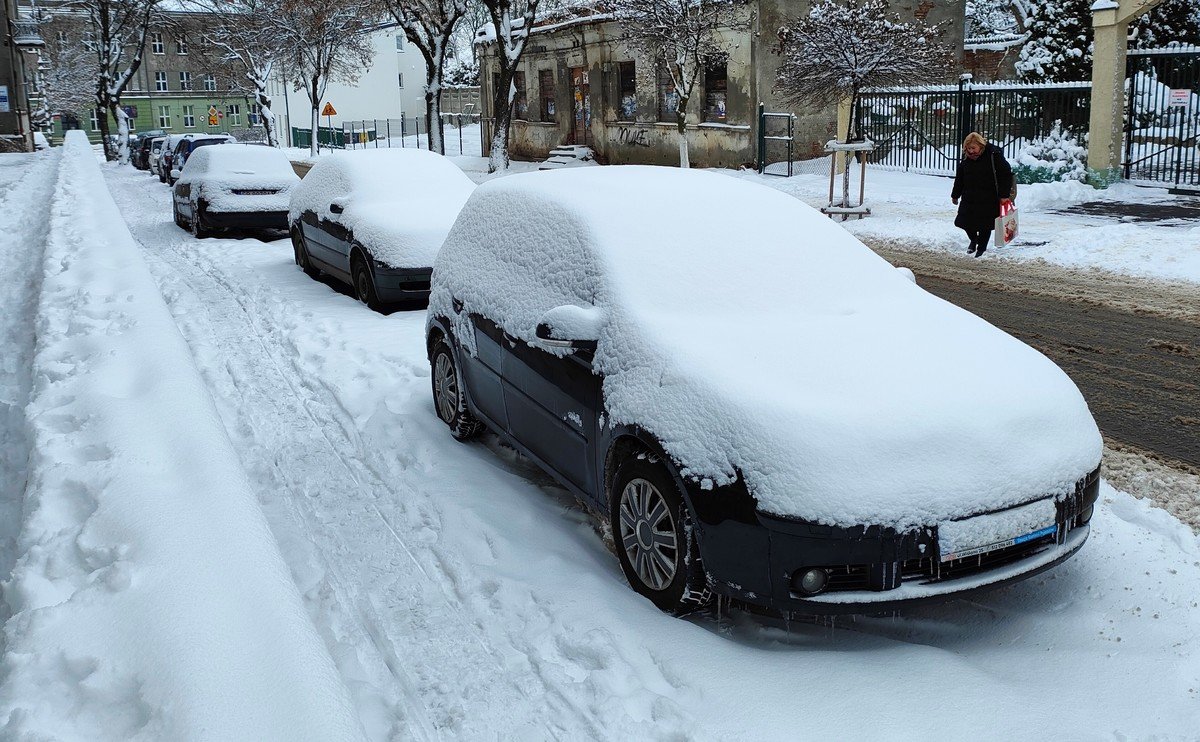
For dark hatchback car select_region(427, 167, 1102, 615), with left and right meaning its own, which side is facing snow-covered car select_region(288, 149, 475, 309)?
back

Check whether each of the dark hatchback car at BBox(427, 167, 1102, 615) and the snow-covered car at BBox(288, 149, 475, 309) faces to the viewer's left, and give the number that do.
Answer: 0

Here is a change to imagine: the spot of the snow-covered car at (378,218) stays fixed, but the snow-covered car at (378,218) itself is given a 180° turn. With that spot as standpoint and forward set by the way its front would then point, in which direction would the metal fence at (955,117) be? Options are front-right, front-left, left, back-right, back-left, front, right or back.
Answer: right

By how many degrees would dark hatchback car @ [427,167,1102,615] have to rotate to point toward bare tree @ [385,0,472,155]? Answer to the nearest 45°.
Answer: approximately 135° to its left

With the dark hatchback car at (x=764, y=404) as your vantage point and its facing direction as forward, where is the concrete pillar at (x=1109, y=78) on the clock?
The concrete pillar is roughly at 8 o'clock from the dark hatchback car.

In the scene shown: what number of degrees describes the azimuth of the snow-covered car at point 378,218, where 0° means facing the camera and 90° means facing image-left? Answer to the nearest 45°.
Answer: approximately 315°

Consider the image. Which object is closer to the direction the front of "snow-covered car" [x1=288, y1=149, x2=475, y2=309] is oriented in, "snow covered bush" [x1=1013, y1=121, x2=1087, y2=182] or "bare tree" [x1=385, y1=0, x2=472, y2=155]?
the snow covered bush

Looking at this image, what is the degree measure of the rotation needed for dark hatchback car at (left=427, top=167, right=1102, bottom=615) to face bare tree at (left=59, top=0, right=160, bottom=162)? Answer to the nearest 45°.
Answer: approximately 180°

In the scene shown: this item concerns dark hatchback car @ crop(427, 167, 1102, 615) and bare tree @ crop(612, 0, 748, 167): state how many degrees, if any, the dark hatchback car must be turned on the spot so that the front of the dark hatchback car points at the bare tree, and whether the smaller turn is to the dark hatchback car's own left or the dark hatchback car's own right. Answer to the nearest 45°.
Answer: approximately 135° to the dark hatchback car's own left

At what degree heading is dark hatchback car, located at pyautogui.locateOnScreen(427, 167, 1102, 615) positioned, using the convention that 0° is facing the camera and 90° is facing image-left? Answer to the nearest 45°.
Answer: approximately 315°

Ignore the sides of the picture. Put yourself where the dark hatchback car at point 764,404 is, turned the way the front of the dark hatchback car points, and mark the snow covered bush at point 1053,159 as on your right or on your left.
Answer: on your left

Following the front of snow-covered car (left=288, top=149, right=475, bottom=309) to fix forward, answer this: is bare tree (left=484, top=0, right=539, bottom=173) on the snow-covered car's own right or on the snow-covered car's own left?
on the snow-covered car's own left

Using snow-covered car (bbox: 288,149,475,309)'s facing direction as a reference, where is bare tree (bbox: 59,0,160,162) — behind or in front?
behind

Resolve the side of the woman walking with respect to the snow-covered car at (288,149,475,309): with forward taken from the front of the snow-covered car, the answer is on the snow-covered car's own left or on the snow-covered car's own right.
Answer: on the snow-covered car's own left

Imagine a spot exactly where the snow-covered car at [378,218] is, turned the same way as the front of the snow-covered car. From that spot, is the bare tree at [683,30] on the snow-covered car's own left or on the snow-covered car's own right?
on the snow-covered car's own left
